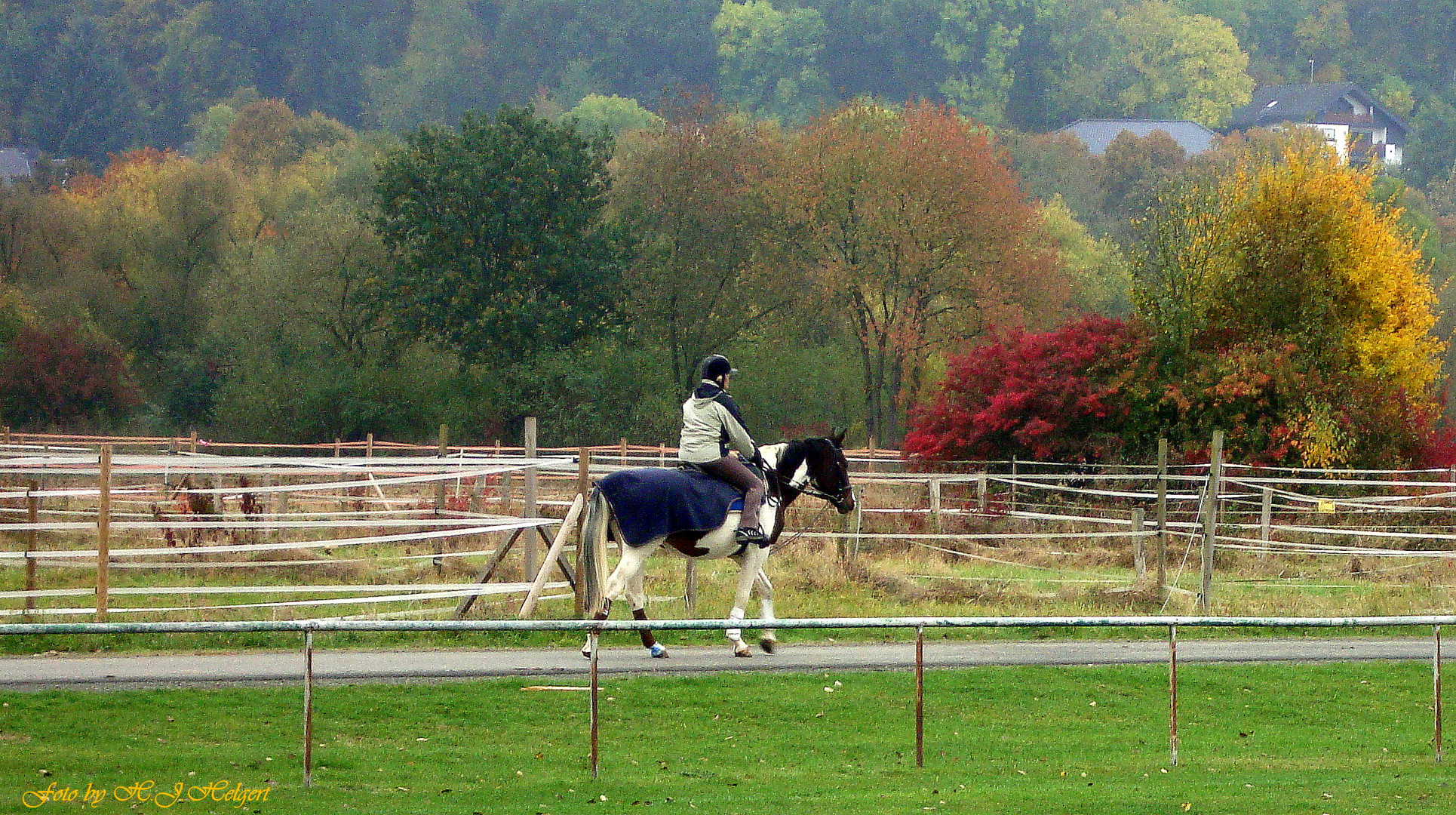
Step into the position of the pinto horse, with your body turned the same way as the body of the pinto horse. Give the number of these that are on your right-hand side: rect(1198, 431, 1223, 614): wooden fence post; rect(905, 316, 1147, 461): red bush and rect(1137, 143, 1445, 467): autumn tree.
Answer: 0

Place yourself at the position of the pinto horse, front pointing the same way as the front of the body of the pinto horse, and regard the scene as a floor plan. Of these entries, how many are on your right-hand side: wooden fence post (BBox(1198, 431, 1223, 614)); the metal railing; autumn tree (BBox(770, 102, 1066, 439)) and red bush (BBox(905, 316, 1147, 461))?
1

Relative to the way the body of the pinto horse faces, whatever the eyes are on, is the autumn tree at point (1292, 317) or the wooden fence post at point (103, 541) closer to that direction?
the autumn tree

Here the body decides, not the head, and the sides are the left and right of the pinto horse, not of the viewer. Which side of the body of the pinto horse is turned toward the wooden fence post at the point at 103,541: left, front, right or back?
back

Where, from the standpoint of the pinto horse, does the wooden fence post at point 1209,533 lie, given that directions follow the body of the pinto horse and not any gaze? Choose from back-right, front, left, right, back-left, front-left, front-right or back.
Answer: front-left

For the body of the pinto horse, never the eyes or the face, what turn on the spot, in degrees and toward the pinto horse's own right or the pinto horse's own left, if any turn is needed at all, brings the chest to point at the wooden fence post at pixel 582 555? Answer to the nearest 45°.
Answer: approximately 135° to the pinto horse's own left

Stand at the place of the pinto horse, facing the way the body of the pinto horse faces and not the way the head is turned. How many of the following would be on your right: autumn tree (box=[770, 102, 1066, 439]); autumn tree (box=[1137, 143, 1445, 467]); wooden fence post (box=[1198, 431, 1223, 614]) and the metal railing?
1

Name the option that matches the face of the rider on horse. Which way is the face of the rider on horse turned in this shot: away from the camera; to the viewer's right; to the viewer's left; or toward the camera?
to the viewer's right

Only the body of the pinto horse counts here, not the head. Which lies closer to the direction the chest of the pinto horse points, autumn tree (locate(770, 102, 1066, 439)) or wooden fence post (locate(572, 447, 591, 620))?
the autumn tree

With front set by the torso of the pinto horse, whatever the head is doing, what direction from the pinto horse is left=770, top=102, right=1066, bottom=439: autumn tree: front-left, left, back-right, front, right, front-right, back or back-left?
left

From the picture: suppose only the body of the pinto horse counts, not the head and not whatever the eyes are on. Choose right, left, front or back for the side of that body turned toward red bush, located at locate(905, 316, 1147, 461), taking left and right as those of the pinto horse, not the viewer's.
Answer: left

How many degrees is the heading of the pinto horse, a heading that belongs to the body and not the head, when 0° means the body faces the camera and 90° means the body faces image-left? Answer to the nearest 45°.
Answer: approximately 270°
